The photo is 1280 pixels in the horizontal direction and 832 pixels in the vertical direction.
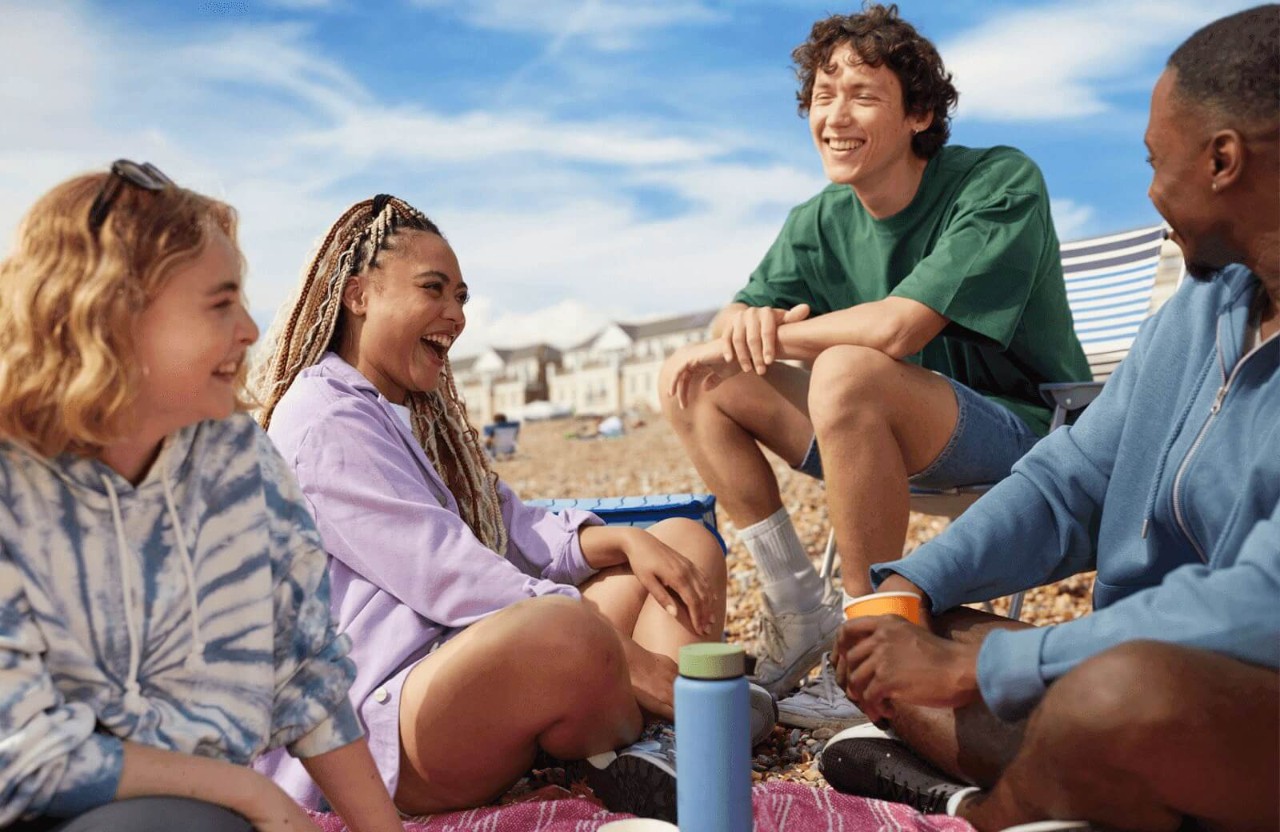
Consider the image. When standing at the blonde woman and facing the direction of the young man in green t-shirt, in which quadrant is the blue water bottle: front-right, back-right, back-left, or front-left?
front-right

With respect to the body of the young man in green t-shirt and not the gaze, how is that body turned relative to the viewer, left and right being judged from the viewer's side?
facing the viewer and to the left of the viewer

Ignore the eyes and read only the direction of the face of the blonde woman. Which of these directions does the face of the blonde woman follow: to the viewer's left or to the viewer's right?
to the viewer's right

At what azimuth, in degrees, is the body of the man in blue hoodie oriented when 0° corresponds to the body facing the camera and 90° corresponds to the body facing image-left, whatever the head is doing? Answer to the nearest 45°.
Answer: approximately 45°

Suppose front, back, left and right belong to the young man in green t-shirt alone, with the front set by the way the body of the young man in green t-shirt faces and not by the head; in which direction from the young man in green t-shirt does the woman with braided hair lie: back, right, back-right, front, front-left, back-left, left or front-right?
front

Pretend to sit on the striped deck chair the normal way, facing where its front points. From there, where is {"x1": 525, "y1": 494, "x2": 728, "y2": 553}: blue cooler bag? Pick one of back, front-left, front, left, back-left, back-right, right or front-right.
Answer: front

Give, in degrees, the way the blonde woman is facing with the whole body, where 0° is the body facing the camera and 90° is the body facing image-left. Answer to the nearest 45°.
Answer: approximately 315°

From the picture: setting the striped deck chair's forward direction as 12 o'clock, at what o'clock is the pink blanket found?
The pink blanket is roughly at 11 o'clock from the striped deck chair.

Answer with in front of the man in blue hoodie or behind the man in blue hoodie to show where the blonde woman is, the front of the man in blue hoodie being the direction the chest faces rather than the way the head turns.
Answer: in front

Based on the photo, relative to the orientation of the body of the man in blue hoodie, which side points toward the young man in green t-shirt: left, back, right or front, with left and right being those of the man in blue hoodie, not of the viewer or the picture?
right
